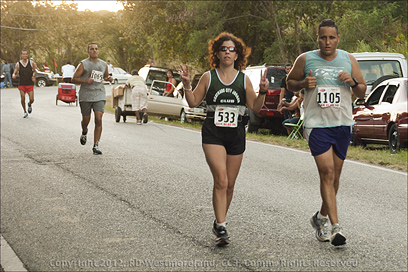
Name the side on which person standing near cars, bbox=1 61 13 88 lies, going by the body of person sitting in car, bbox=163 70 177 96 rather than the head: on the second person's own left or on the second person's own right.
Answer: on the second person's own right

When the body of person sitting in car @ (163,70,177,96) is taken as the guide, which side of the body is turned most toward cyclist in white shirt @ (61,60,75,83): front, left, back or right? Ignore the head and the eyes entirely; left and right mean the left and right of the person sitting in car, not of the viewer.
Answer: right

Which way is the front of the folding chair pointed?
to the viewer's left

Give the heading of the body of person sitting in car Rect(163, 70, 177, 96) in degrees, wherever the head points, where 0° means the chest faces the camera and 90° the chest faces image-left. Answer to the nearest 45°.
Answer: approximately 45°

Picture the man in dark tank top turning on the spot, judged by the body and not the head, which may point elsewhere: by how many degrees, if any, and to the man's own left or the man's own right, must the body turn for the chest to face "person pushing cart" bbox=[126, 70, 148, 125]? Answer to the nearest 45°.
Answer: approximately 90° to the man's own left

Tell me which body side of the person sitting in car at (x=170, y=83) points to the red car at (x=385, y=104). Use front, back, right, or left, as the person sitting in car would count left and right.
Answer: left

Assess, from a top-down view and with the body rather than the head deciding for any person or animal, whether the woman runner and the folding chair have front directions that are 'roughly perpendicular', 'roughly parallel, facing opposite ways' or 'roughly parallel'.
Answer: roughly perpendicular
